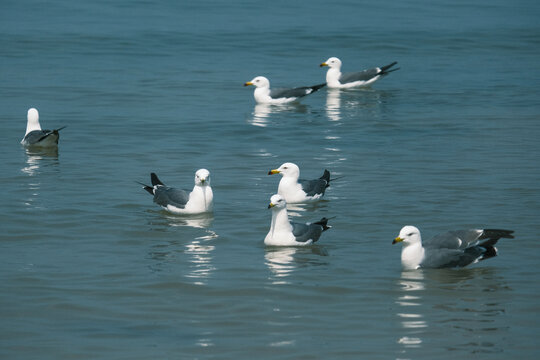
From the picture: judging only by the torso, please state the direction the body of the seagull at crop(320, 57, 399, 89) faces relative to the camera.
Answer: to the viewer's left

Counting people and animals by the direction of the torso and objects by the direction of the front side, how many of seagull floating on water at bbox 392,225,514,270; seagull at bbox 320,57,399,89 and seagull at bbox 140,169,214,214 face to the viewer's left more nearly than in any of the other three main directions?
2

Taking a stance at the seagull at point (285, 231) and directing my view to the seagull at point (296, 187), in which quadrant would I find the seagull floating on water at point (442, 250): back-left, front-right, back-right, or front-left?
back-right

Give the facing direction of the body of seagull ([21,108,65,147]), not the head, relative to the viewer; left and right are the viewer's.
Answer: facing away from the viewer and to the left of the viewer

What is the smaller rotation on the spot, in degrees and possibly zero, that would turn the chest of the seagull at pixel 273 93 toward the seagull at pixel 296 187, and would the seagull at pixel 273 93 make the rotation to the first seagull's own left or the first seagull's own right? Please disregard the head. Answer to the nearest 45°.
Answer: approximately 90° to the first seagull's own left

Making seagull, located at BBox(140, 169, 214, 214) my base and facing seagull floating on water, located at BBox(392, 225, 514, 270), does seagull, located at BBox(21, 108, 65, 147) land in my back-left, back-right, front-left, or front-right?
back-left

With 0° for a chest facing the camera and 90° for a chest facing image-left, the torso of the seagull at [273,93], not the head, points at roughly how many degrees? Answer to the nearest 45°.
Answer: approximately 90°

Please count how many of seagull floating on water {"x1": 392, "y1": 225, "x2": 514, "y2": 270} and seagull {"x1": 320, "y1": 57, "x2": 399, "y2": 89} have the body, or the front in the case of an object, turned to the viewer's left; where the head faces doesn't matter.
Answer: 2

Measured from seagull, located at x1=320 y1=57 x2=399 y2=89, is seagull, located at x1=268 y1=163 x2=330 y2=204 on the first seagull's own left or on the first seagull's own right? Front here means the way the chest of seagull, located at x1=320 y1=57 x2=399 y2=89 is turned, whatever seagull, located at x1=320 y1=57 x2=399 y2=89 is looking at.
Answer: on the first seagull's own left

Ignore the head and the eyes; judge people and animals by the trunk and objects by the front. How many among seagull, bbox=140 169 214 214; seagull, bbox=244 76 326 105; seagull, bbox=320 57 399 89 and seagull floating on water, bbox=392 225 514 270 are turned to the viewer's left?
3

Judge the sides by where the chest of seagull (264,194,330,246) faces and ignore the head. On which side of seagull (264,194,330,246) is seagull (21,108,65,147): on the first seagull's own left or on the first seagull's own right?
on the first seagull's own right

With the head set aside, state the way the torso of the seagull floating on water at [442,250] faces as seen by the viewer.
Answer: to the viewer's left

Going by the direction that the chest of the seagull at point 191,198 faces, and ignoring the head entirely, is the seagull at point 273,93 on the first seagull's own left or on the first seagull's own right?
on the first seagull's own left

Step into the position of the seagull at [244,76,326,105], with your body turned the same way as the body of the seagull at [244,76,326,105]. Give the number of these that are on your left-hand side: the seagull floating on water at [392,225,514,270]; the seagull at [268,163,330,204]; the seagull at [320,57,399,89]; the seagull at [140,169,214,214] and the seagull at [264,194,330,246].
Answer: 4

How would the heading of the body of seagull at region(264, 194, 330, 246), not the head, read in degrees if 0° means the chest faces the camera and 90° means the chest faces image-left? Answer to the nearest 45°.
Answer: approximately 45°

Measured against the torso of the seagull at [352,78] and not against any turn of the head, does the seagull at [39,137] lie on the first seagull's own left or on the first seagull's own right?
on the first seagull's own left
